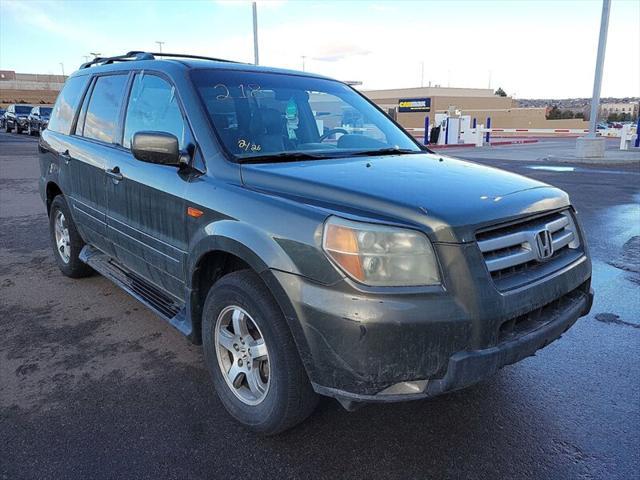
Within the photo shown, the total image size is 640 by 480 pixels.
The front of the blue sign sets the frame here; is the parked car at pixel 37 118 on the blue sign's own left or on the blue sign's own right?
on the blue sign's own right

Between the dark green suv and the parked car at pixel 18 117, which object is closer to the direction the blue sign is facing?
the dark green suv

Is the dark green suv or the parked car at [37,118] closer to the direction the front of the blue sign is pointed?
the dark green suv

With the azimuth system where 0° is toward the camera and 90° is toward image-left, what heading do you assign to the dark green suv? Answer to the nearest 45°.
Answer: approximately 315°

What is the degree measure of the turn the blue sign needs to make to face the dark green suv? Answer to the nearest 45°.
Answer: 0° — it already faces it

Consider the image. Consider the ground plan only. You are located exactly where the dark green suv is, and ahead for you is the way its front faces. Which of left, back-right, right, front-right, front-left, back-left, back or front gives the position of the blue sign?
back-left

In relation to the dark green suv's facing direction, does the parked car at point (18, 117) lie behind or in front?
behind

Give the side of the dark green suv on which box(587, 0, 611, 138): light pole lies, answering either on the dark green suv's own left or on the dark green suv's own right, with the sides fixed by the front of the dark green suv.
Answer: on the dark green suv's own left
